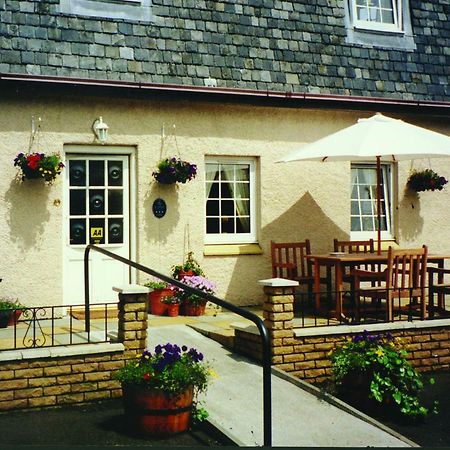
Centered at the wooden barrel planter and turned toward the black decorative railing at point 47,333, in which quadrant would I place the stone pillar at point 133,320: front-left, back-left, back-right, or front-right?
front-right

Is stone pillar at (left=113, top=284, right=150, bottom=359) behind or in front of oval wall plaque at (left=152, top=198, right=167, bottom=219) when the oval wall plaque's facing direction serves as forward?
in front

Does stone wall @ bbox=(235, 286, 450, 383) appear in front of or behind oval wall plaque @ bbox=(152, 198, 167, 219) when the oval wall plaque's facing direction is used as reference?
in front

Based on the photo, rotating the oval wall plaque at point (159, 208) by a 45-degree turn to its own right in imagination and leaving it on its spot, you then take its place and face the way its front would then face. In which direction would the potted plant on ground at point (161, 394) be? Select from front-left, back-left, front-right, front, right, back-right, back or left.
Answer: front-left

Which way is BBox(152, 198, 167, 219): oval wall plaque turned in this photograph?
toward the camera

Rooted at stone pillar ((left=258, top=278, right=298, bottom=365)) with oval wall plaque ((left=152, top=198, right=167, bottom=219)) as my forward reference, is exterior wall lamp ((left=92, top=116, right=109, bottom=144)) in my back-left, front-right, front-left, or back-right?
front-left

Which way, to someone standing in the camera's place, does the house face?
facing the viewer
